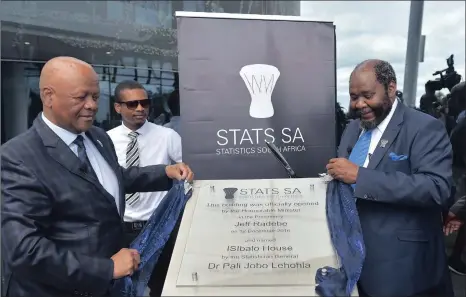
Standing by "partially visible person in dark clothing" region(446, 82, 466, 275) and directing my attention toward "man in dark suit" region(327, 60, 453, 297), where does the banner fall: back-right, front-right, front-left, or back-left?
front-right

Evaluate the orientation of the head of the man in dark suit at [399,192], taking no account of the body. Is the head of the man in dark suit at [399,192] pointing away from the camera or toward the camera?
toward the camera

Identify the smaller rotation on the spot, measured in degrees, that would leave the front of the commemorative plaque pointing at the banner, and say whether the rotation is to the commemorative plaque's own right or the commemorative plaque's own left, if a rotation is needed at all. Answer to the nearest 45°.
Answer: approximately 180°

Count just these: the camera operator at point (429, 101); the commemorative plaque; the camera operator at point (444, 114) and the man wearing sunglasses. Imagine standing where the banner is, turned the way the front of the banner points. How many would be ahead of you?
1

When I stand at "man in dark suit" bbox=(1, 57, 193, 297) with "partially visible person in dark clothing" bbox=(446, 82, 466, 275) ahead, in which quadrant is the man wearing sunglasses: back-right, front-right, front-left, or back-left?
front-left

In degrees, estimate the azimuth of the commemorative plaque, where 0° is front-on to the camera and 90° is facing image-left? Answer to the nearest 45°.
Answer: approximately 0°

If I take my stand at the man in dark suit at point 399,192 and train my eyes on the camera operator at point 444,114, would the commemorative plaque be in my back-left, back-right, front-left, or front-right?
back-left

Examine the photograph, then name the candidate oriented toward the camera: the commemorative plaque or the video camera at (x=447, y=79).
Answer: the commemorative plaque

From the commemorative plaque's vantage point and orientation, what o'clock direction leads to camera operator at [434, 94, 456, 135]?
The camera operator is roughly at 7 o'clock from the commemorative plaque.

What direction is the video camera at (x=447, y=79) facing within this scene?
to the viewer's left

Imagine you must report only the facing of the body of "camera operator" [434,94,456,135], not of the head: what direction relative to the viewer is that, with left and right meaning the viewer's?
facing to the left of the viewer

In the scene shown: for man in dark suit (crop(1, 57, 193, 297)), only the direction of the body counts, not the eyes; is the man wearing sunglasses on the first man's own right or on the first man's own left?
on the first man's own left

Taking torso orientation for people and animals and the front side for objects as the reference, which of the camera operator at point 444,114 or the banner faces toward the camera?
the banner

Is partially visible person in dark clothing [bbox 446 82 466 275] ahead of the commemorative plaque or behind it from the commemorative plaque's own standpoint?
behind

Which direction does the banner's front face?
toward the camera

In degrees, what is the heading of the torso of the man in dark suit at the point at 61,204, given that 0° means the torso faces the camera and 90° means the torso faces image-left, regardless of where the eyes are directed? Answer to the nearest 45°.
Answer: approximately 315°

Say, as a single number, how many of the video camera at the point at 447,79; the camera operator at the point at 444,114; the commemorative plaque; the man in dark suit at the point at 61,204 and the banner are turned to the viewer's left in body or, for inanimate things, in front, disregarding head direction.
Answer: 2

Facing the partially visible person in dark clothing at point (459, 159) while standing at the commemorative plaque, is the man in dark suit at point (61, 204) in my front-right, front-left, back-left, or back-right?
back-left

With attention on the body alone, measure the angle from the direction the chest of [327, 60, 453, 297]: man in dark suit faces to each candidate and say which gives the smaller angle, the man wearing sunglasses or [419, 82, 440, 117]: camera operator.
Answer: the man wearing sunglasses
